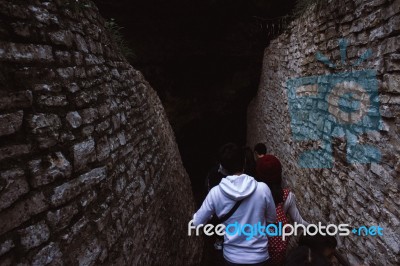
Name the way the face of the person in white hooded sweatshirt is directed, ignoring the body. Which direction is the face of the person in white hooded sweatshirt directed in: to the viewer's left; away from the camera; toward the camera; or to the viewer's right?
away from the camera

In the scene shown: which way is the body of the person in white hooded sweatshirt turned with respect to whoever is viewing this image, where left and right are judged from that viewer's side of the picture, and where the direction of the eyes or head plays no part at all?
facing away from the viewer
